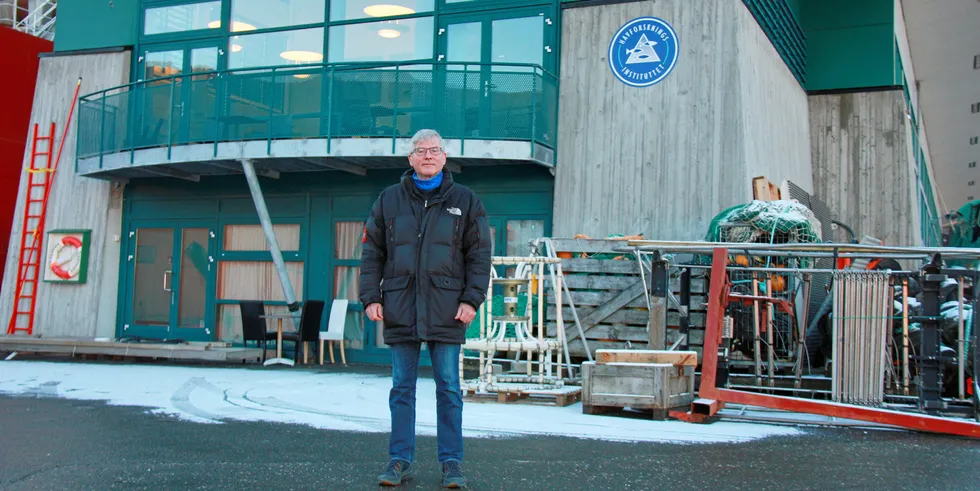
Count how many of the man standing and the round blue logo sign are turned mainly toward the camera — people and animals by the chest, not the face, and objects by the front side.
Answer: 2

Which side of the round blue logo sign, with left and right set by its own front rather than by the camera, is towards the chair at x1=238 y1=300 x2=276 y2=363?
right

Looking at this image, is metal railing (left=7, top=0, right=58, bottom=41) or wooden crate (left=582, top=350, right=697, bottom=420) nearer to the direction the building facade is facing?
the wooden crate

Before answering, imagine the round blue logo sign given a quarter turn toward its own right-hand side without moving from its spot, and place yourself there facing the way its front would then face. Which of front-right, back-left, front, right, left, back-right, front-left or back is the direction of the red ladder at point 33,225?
front

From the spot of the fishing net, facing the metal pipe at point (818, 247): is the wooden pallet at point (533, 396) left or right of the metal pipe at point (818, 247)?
right
